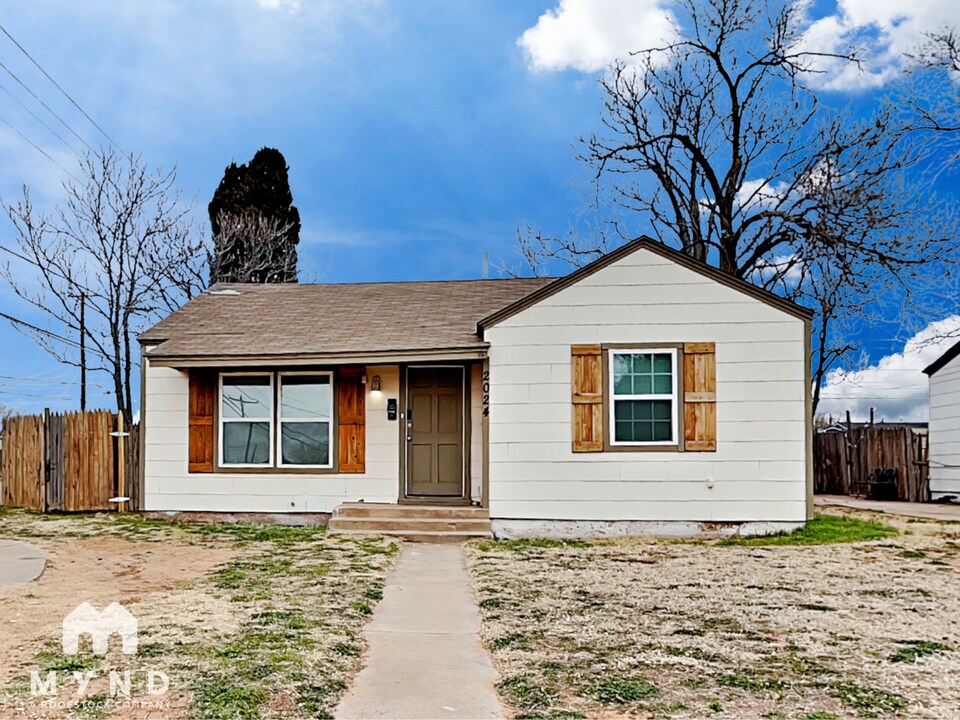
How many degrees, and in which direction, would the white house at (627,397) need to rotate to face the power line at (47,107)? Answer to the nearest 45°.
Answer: approximately 135° to its right

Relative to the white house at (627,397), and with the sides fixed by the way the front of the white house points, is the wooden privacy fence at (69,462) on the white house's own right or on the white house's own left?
on the white house's own right

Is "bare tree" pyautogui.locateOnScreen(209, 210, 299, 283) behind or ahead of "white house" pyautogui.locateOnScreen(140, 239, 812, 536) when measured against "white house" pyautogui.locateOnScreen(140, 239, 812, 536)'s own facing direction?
behind

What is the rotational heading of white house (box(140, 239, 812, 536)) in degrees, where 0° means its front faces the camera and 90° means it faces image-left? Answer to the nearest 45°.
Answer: approximately 0°

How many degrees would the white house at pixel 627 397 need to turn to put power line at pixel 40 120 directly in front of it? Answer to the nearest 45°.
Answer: approximately 135° to its right

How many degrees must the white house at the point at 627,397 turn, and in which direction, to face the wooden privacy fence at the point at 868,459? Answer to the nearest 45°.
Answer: approximately 135° to its left
